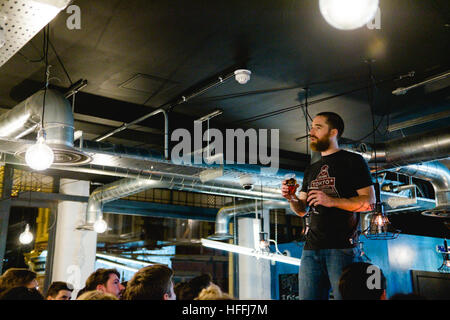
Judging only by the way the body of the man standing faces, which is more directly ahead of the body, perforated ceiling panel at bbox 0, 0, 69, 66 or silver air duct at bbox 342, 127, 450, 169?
the perforated ceiling panel

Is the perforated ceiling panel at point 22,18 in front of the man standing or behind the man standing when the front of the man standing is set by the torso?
in front

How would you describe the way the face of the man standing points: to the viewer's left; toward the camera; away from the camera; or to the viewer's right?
to the viewer's left

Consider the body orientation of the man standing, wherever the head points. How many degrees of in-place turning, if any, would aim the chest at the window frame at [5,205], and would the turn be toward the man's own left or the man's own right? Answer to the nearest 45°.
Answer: approximately 90° to the man's own right

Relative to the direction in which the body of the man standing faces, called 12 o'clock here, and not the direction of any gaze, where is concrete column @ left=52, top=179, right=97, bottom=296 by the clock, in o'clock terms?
The concrete column is roughly at 3 o'clock from the man standing.

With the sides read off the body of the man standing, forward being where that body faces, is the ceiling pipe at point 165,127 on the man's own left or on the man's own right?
on the man's own right

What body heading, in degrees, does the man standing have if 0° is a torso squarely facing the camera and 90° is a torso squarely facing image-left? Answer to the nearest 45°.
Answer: approximately 45°

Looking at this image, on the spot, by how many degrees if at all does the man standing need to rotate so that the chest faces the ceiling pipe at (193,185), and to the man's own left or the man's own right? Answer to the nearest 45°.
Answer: approximately 90° to the man's own right

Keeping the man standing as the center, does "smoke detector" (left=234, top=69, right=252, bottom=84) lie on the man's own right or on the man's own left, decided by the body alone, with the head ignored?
on the man's own right

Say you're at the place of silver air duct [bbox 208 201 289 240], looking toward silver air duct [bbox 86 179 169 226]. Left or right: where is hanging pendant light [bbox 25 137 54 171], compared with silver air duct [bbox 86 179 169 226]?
left
